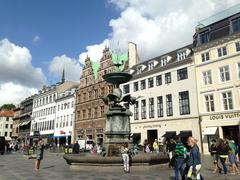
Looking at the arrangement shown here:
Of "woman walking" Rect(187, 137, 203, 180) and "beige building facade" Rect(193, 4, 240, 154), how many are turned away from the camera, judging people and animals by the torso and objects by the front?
0

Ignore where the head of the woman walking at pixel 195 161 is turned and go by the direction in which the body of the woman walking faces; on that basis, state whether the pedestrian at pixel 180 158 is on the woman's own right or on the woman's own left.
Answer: on the woman's own right

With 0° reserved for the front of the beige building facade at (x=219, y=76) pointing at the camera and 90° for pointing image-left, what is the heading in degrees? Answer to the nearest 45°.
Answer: approximately 45°

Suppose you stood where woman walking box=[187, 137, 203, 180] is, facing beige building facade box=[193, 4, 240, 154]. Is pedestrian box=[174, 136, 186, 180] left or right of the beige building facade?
left

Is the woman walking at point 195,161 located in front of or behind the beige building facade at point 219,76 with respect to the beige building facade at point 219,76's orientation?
in front

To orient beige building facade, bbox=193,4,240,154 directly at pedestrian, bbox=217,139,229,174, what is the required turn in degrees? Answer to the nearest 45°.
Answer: approximately 45° to its left
